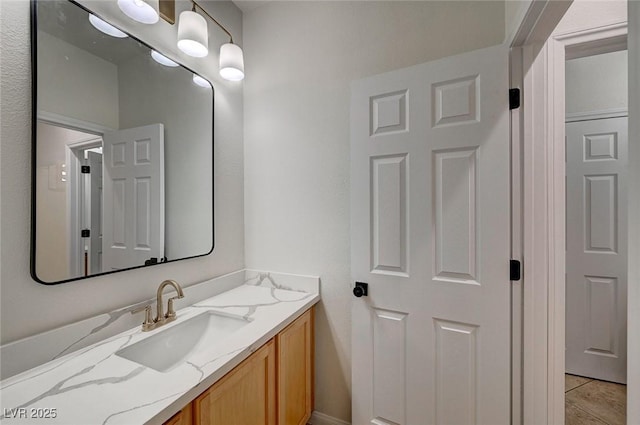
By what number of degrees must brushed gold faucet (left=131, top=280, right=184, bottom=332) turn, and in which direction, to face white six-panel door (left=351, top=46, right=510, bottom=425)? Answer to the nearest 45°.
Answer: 0° — it already faces it

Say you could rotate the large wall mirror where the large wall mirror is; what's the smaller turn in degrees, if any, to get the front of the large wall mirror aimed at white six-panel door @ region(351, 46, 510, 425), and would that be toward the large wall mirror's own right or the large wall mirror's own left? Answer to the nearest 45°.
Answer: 0° — it already faces it

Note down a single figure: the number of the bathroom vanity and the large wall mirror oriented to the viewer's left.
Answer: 0

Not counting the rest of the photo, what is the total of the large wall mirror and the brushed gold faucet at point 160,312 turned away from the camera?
0

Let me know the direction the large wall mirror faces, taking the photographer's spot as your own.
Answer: facing the viewer and to the right of the viewer

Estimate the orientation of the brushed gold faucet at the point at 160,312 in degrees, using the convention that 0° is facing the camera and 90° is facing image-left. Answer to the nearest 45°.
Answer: approximately 315°

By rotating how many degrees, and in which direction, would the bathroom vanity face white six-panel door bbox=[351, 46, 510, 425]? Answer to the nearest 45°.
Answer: approximately 45° to its left
